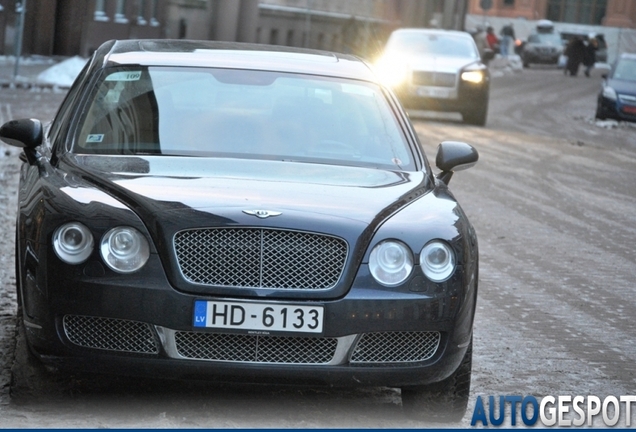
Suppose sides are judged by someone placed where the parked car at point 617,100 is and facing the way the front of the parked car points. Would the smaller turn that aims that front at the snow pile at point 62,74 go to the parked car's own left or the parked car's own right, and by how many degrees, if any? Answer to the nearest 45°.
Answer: approximately 45° to the parked car's own right

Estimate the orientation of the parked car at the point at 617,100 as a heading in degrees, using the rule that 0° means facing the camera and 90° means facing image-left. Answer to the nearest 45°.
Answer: approximately 0°

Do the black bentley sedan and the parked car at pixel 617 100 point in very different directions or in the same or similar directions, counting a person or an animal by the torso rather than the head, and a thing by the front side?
same or similar directions

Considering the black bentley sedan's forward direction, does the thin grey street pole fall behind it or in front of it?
behind

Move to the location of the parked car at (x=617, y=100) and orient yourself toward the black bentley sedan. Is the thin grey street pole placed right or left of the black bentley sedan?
right

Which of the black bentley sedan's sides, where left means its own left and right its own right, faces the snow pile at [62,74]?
back

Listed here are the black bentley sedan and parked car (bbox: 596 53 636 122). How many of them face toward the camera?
2

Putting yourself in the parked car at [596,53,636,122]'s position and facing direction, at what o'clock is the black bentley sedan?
The black bentley sedan is roughly at 12 o'clock from the parked car.

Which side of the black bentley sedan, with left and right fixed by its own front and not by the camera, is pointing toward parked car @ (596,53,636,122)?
back

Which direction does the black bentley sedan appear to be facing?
toward the camera
